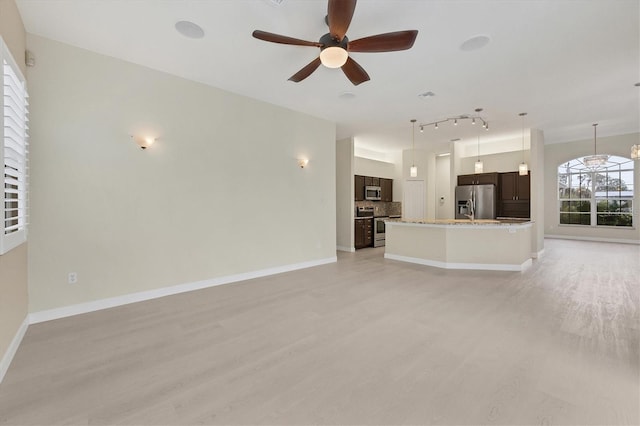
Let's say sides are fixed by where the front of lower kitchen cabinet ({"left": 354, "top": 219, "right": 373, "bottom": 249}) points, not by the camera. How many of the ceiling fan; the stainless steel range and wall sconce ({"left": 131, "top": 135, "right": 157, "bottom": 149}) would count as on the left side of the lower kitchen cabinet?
1

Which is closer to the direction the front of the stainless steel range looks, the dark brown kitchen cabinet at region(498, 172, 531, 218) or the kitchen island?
the kitchen island

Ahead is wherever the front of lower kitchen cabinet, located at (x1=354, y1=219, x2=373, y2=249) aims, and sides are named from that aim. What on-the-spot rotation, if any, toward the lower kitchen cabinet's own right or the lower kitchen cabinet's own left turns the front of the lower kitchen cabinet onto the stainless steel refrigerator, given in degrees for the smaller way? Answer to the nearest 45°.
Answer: approximately 45° to the lower kitchen cabinet's own left

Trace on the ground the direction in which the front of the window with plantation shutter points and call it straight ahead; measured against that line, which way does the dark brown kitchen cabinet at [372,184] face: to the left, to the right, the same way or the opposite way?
to the right

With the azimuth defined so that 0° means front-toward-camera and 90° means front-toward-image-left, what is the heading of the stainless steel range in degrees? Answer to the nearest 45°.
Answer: approximately 315°

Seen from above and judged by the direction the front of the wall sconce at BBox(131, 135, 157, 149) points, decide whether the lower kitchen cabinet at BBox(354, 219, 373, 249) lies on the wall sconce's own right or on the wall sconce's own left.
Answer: on the wall sconce's own left

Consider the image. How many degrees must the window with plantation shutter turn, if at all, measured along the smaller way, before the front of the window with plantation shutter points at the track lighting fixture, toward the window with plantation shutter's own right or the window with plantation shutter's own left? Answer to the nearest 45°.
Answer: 0° — it already faces it
